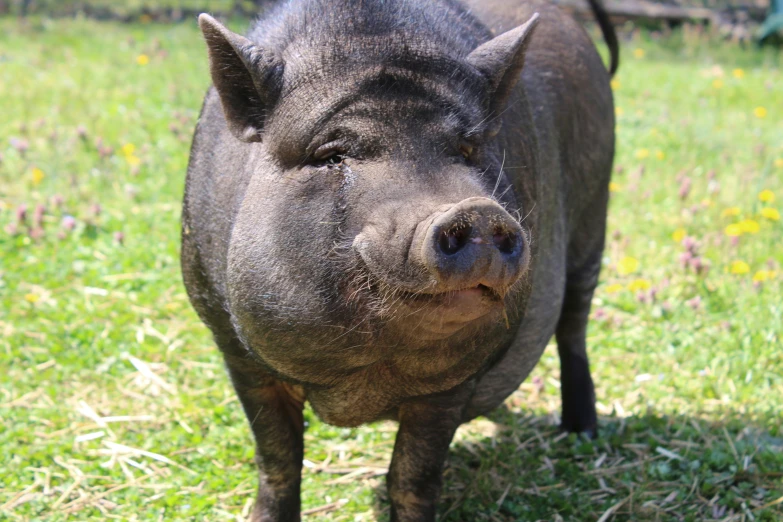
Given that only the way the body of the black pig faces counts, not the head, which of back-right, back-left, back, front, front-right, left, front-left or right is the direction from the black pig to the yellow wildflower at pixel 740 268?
back

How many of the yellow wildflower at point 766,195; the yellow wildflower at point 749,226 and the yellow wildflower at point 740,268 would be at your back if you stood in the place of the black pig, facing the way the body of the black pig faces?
3

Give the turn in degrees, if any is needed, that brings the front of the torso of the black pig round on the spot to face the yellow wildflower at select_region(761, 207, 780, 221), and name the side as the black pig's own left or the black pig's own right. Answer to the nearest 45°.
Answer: approximately 180°

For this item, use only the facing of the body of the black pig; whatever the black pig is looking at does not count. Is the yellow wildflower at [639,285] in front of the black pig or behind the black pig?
behind

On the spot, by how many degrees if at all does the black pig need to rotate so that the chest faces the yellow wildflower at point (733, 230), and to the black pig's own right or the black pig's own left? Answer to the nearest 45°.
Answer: approximately 180°

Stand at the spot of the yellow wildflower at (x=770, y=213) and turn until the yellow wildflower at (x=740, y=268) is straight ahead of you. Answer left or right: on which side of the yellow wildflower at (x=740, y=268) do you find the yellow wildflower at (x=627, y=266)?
right

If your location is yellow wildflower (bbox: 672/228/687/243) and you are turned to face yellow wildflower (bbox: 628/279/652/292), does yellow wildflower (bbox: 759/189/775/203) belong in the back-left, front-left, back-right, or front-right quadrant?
back-left

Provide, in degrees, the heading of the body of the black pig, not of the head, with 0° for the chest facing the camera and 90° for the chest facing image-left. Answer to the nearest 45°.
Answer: approximately 45°

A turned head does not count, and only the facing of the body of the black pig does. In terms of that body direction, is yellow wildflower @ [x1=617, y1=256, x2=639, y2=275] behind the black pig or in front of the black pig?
behind

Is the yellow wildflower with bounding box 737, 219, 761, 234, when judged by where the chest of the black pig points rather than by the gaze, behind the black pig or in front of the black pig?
behind

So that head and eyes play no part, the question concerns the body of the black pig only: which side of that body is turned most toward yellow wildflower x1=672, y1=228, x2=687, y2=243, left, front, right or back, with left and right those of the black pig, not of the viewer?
back
